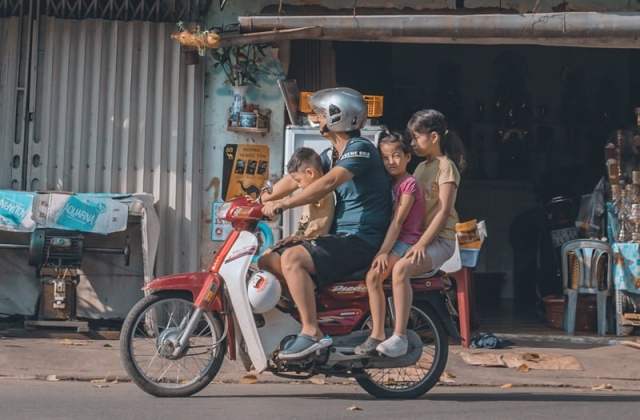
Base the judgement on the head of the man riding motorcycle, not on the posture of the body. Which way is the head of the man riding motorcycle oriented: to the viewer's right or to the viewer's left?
to the viewer's left

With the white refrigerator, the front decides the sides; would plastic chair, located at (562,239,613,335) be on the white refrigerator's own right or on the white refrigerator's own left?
on the white refrigerator's own left

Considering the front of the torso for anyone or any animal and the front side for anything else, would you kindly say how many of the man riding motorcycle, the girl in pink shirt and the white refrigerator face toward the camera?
1

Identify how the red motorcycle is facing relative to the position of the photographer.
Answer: facing to the left of the viewer

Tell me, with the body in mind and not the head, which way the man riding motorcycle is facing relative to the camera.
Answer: to the viewer's left

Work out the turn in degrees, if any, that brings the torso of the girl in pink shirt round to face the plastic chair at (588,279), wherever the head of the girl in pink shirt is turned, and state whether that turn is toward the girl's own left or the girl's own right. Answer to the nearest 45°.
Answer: approximately 135° to the girl's own right

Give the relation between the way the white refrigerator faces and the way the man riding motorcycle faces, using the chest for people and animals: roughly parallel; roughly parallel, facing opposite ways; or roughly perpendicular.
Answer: roughly perpendicular

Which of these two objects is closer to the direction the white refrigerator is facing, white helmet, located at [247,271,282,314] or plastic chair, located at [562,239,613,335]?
the white helmet

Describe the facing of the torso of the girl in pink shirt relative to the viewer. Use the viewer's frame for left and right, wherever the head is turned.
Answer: facing to the left of the viewer

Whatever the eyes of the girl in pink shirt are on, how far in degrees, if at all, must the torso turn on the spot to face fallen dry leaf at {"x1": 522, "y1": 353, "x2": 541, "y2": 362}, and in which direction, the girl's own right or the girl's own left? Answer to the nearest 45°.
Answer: approximately 135° to the girl's own right
